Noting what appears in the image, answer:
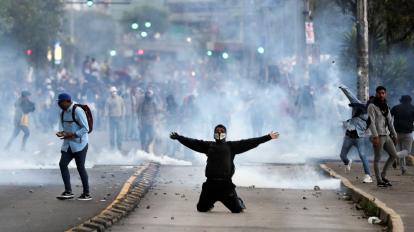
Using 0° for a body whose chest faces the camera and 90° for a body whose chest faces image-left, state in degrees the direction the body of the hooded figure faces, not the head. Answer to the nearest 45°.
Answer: approximately 0°

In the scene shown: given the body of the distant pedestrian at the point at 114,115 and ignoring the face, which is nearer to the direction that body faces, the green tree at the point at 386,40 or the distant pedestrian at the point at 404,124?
the distant pedestrian

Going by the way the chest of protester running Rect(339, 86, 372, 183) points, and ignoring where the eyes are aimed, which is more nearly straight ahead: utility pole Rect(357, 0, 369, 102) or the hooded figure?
the hooded figure
